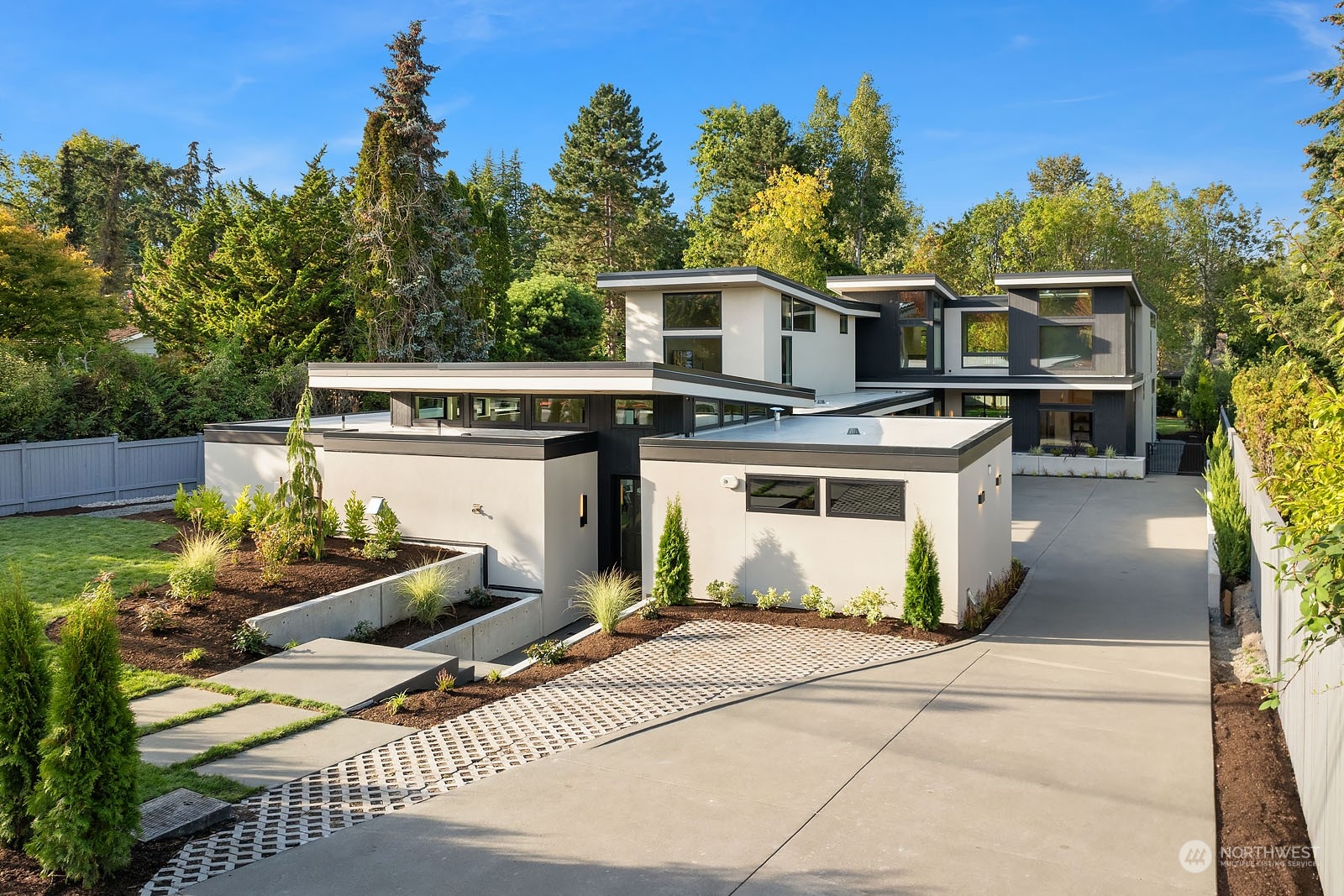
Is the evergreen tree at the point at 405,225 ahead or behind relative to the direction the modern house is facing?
behind

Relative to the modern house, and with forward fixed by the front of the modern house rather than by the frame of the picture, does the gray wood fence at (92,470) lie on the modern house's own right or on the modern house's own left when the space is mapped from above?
on the modern house's own right

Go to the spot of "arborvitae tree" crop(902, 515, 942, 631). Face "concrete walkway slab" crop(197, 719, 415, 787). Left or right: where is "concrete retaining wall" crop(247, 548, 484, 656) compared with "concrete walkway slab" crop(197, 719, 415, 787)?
right

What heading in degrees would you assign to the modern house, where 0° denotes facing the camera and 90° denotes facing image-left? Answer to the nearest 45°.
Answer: approximately 0°

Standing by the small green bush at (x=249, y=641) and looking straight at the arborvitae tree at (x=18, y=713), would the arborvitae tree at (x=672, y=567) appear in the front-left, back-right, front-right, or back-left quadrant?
back-left

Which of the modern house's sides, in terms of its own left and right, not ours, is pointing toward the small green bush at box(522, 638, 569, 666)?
front

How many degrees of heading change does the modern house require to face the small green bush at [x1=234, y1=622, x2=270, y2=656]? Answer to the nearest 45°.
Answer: approximately 45° to its right

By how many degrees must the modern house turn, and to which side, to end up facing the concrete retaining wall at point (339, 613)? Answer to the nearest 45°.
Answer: approximately 45° to its right

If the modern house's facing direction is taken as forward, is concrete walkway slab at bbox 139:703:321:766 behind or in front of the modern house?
in front
